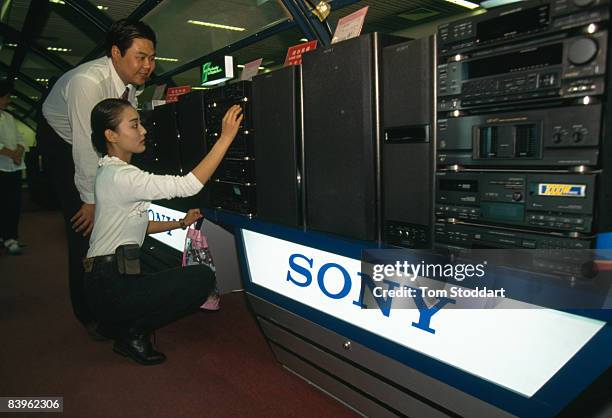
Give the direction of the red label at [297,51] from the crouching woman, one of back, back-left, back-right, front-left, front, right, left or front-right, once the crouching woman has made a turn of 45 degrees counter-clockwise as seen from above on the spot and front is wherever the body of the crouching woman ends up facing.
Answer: front-right

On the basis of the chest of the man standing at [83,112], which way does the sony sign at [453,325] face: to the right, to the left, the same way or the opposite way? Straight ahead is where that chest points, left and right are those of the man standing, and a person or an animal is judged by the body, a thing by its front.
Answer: the opposite way

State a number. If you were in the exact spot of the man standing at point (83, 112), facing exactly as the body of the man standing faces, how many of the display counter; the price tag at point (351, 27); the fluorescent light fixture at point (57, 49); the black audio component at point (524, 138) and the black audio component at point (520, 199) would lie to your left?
1

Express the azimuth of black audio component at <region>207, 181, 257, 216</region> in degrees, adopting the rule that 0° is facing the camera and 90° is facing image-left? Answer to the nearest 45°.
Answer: approximately 45°

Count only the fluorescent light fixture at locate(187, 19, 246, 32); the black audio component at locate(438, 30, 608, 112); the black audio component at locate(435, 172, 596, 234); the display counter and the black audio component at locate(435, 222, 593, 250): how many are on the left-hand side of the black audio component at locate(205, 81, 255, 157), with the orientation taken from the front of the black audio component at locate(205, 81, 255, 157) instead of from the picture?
4

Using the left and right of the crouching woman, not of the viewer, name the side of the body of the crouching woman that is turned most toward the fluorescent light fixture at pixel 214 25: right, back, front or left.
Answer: left

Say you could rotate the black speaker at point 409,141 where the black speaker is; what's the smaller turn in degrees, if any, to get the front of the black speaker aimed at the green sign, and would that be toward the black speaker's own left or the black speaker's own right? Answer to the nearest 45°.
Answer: approximately 90° to the black speaker's own right

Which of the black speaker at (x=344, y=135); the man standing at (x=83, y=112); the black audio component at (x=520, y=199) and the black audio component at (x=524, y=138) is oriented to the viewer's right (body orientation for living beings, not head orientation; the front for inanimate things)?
the man standing

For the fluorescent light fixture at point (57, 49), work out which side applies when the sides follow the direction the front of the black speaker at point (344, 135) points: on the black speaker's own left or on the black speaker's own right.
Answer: on the black speaker's own right

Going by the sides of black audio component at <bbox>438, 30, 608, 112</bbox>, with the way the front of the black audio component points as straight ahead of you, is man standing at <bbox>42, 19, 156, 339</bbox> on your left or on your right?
on your right

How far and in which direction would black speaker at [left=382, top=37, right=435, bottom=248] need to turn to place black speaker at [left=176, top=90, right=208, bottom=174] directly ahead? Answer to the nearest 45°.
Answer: approximately 90° to its right

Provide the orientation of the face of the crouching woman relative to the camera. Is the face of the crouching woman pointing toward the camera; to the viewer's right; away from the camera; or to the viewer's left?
to the viewer's right
